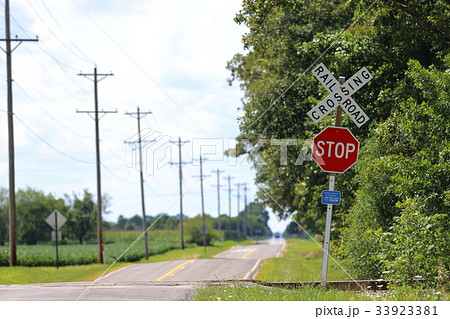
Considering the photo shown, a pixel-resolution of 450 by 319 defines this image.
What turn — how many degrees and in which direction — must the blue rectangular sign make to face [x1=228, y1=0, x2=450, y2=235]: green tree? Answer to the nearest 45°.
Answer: approximately 180°

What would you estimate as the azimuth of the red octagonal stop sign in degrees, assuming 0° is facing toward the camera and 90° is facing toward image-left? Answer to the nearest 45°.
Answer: approximately 0°

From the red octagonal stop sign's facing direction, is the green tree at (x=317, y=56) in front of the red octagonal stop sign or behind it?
behind

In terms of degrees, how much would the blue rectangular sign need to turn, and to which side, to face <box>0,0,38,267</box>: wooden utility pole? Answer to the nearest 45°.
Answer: approximately 135° to its right

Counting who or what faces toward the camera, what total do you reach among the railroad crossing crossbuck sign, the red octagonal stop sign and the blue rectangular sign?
3

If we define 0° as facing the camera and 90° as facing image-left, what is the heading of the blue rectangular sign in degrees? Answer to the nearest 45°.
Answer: approximately 0°

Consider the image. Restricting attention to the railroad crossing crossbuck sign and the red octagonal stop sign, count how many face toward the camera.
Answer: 2
